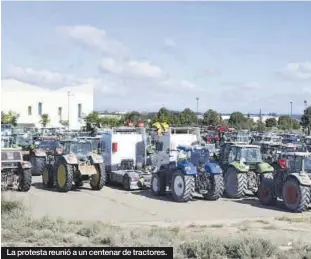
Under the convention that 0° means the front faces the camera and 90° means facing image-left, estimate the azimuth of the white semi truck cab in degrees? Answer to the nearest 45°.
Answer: approximately 135°

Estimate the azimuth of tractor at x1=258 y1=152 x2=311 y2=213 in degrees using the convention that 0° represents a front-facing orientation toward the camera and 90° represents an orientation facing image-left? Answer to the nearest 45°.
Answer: approximately 135°

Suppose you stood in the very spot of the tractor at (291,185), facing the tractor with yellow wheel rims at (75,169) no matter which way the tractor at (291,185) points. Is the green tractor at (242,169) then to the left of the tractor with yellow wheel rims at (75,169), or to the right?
right

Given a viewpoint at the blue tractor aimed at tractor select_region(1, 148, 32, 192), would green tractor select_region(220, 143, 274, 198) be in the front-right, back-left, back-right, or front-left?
back-right
